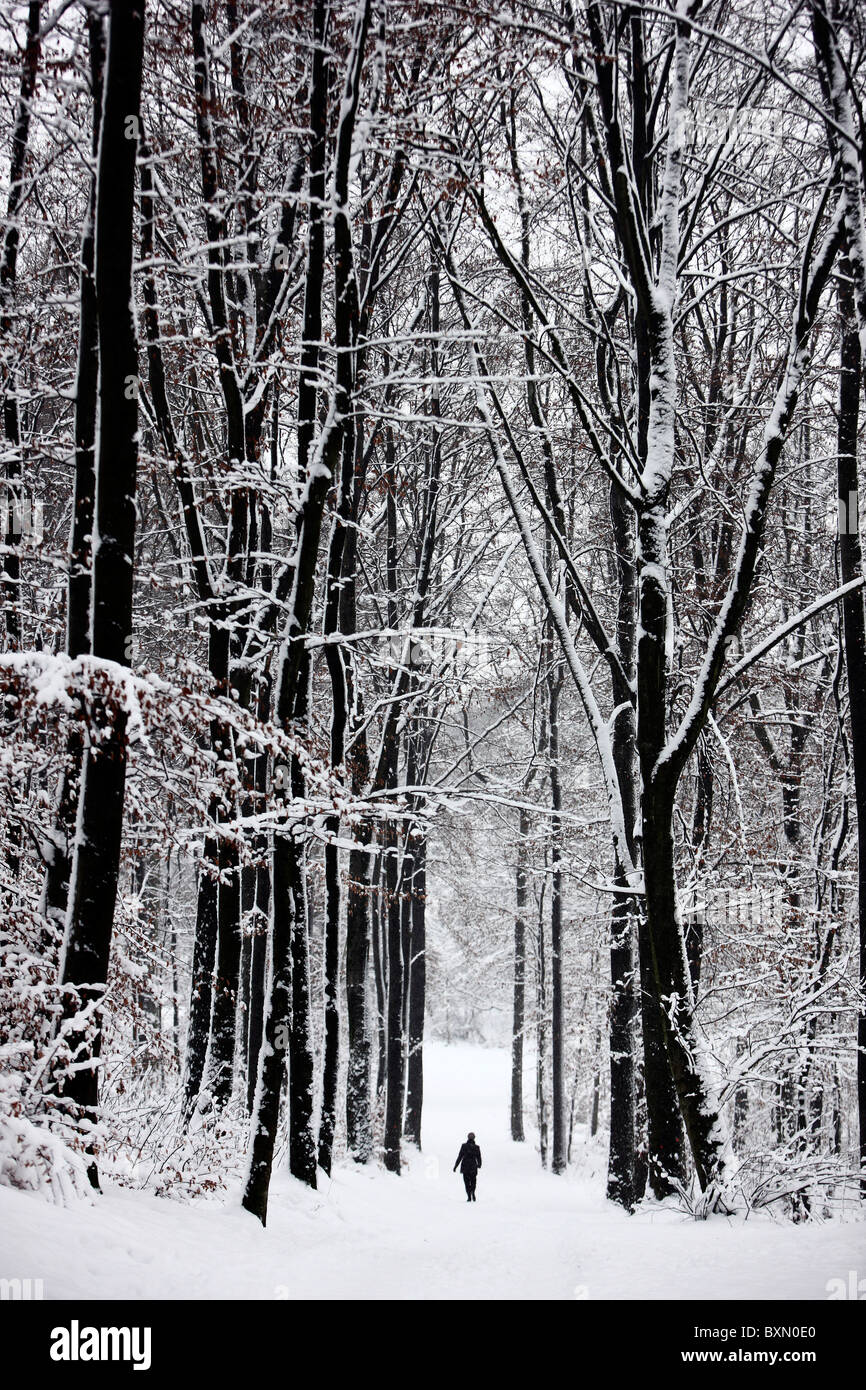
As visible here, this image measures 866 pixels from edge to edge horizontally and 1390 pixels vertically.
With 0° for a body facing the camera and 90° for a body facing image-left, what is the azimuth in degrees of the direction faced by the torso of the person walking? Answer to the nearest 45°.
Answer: approximately 180°
